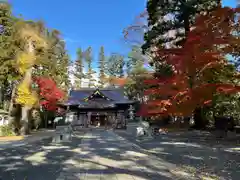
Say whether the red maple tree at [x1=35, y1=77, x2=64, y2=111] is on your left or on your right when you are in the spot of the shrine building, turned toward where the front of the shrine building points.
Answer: on your right

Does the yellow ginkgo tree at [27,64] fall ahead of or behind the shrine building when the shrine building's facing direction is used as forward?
ahead

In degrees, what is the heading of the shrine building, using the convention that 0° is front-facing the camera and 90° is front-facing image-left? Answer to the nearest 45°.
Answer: approximately 0°

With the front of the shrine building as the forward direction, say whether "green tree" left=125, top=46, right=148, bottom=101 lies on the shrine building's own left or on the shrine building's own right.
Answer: on the shrine building's own left

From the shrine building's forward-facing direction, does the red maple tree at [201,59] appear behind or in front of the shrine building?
in front

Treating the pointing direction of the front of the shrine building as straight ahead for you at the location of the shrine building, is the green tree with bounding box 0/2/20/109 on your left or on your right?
on your right
